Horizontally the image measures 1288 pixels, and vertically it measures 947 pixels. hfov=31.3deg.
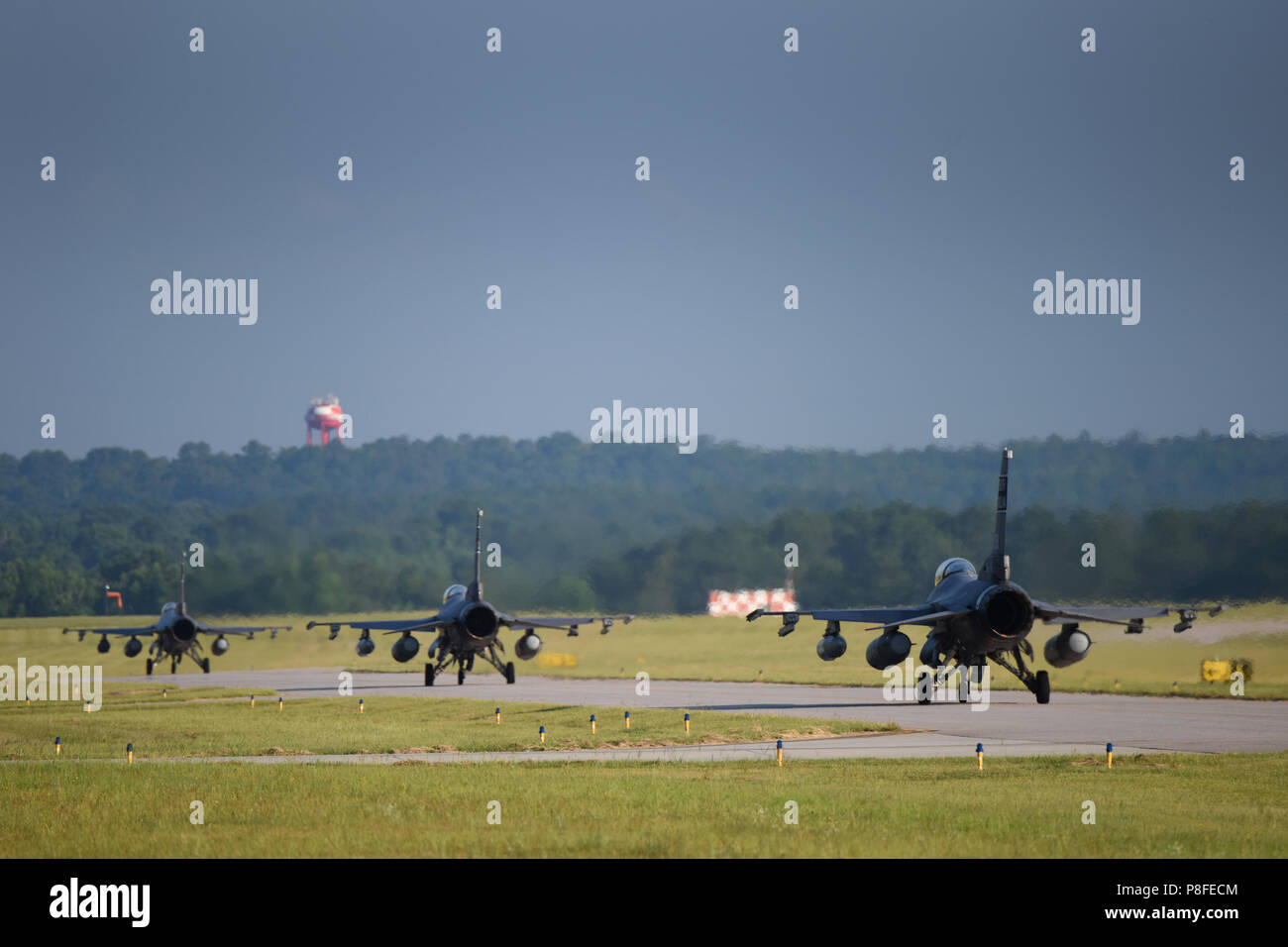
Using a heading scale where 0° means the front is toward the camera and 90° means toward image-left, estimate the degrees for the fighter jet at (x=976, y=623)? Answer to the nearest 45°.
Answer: approximately 180°
